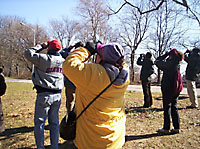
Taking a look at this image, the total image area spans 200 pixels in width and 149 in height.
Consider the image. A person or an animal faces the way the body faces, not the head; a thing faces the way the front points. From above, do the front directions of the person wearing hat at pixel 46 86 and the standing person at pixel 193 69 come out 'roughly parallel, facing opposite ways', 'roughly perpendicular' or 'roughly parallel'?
roughly parallel

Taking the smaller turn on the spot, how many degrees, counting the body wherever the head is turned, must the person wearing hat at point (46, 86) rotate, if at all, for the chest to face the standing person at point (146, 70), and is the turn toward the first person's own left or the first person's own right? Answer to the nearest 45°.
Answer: approximately 90° to the first person's own right

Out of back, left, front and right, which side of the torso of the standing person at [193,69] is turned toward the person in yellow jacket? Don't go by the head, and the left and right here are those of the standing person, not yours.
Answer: left

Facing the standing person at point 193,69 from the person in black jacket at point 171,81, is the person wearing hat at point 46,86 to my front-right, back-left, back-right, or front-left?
back-left

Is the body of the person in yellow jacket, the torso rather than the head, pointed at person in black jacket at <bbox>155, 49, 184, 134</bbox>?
no

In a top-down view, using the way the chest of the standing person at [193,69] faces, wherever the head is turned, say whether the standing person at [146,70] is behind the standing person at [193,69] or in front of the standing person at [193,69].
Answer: in front

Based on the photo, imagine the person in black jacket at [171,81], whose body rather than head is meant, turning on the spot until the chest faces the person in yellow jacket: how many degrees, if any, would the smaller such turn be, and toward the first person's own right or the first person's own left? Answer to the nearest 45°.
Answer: approximately 90° to the first person's own left

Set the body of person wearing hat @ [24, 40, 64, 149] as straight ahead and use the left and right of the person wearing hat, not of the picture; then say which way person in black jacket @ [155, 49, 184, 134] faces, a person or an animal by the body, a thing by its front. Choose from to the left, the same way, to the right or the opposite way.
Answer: the same way

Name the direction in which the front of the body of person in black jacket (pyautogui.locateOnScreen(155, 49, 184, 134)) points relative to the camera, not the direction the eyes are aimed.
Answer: to the viewer's left

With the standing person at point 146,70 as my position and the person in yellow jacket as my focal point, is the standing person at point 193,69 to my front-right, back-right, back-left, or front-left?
back-left

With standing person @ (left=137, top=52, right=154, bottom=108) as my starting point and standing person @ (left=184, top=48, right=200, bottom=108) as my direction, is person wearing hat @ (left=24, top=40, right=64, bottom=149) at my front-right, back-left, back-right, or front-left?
back-right

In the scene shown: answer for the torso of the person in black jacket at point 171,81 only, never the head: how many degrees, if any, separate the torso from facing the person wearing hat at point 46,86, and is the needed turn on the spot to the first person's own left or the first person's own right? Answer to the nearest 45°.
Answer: approximately 45° to the first person's own left

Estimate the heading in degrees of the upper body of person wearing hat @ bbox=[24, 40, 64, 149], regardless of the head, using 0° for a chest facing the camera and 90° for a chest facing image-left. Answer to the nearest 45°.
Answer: approximately 135°

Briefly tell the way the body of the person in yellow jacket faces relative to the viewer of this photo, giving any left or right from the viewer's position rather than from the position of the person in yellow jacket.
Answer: facing away from the viewer and to the left of the viewer

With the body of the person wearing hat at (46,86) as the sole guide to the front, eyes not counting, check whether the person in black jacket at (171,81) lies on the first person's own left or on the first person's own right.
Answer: on the first person's own right
